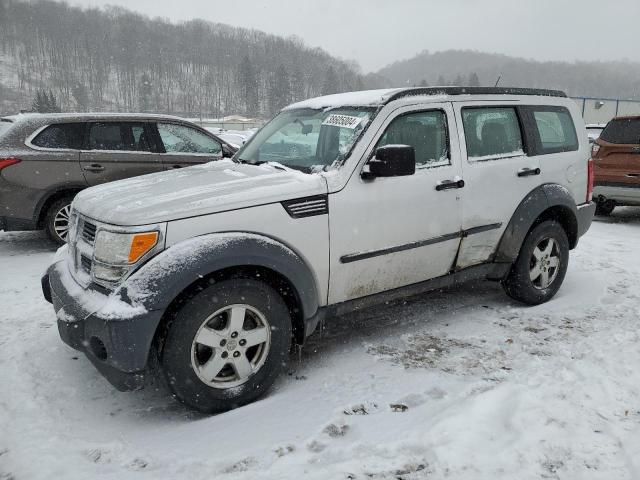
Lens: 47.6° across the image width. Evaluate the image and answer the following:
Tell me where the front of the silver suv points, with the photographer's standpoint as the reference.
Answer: facing the viewer and to the left of the viewer

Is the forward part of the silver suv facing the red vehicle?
no

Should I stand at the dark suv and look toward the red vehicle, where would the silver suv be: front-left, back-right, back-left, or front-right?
front-right

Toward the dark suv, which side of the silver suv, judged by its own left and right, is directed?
right
